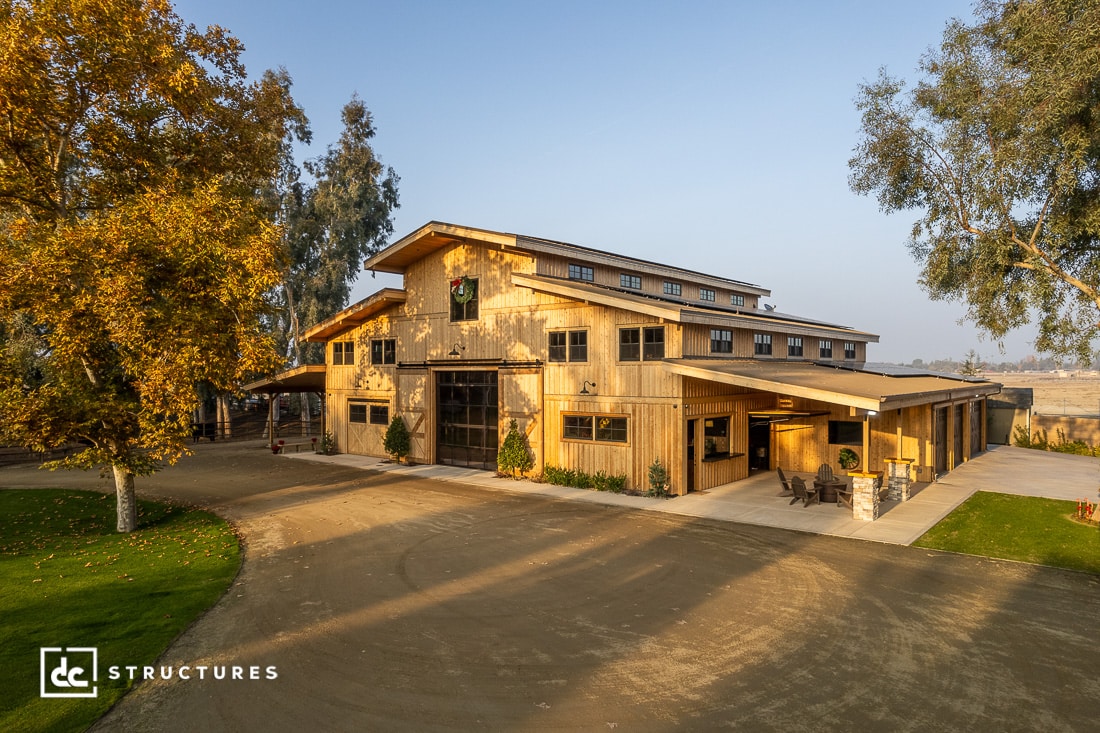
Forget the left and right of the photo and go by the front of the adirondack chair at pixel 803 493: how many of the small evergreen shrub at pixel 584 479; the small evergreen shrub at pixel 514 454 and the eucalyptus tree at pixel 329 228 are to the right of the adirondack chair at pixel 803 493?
0

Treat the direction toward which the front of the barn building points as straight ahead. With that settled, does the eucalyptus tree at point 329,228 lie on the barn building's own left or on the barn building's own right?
on the barn building's own right

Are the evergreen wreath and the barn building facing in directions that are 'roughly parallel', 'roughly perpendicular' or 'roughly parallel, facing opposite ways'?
roughly parallel

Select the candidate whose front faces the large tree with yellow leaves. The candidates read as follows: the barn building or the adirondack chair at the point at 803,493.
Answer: the barn building

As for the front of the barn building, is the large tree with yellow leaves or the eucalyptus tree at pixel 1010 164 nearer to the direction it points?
the large tree with yellow leaves

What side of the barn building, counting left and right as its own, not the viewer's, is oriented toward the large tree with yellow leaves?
front

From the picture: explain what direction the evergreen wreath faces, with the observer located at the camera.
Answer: facing the viewer and to the left of the viewer

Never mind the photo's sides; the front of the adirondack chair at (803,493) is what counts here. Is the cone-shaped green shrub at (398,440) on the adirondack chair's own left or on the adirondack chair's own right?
on the adirondack chair's own left

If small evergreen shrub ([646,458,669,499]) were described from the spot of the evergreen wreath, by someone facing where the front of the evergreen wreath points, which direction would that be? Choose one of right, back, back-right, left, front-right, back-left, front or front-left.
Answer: left

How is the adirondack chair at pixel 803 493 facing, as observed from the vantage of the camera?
facing away from the viewer and to the right of the viewer

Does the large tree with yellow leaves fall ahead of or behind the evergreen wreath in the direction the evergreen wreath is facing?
ahead

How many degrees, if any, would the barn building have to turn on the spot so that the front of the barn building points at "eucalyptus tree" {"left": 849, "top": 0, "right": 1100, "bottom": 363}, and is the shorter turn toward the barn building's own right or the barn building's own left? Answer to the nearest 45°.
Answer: approximately 135° to the barn building's own left

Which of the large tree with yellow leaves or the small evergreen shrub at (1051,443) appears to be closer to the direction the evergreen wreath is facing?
the large tree with yellow leaves
